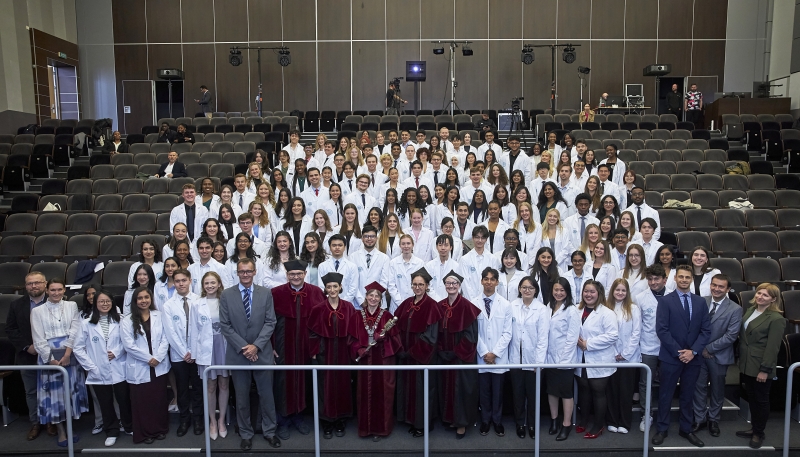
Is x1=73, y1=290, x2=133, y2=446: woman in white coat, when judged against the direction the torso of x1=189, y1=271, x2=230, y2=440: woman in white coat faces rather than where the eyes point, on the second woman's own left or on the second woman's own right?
on the second woman's own right

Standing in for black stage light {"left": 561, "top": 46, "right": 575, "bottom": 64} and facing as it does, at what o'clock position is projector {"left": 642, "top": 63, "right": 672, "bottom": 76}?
The projector is roughly at 8 o'clock from the black stage light.

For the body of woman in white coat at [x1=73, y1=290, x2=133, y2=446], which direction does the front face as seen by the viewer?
toward the camera

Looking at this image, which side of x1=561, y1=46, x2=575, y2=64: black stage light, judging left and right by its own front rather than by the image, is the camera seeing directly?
front

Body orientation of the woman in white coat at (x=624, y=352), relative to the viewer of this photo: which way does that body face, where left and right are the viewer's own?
facing the viewer and to the left of the viewer

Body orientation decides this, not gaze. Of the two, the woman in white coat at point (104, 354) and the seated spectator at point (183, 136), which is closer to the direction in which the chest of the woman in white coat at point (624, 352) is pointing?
the woman in white coat

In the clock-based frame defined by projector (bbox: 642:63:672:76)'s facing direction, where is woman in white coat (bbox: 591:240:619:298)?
The woman in white coat is roughly at 12 o'clock from the projector.

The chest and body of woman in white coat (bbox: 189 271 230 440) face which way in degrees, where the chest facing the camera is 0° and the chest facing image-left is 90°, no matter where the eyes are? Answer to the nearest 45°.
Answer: approximately 0°

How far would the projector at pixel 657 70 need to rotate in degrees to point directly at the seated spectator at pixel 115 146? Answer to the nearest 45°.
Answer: approximately 45° to its right

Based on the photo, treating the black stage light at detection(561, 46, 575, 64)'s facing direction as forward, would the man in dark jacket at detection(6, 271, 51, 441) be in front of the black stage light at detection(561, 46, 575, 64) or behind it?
in front

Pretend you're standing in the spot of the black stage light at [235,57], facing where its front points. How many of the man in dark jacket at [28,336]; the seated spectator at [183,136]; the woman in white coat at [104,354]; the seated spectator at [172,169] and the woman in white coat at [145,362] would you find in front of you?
5

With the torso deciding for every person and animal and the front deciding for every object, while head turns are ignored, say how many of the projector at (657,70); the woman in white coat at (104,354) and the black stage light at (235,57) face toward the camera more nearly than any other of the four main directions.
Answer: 3
